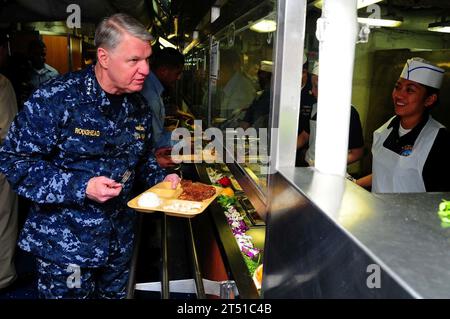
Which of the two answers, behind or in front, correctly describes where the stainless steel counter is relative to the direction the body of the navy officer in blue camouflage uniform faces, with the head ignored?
in front

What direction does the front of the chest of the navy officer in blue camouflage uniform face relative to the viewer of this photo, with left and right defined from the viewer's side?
facing the viewer and to the right of the viewer

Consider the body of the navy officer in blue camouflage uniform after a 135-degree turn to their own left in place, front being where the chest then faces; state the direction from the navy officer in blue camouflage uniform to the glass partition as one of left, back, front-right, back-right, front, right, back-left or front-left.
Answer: right
